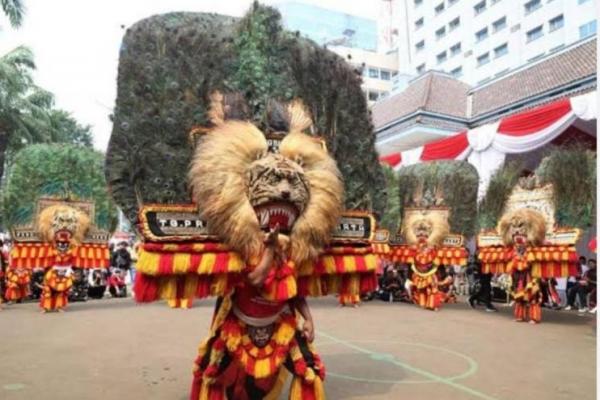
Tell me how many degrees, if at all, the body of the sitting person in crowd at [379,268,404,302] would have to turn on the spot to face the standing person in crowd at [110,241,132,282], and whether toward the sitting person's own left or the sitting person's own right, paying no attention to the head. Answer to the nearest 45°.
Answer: approximately 90° to the sitting person's own right

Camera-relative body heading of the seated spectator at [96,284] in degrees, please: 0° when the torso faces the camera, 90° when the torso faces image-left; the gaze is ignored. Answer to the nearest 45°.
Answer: approximately 0°

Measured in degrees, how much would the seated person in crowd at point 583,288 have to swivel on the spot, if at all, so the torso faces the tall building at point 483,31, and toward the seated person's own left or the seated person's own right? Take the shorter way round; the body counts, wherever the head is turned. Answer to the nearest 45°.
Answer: approximately 135° to the seated person's own right

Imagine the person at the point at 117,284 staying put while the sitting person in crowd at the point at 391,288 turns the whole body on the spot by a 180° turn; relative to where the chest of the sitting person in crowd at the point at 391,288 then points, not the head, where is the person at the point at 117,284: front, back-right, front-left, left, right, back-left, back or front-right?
left

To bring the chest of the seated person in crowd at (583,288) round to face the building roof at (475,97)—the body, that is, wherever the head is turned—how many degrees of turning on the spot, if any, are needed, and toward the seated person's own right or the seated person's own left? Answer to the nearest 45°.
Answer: approximately 90° to the seated person's own right

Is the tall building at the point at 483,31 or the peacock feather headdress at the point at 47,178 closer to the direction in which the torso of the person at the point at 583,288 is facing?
the peacock feather headdress

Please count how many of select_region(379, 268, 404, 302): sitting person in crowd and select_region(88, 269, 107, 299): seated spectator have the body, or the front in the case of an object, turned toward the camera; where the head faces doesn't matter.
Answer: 2

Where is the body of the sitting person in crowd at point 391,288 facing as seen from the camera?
toward the camera

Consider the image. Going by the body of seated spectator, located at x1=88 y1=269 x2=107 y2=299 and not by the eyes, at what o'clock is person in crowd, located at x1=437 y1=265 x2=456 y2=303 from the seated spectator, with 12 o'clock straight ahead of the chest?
The person in crowd is roughly at 10 o'clock from the seated spectator.

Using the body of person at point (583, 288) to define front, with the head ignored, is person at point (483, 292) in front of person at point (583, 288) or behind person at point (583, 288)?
in front

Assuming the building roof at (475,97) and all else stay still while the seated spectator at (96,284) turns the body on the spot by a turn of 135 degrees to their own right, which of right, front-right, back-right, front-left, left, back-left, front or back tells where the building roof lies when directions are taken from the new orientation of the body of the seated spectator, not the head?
back-right

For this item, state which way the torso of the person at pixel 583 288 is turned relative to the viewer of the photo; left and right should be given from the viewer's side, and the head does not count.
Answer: facing the viewer and to the left of the viewer
